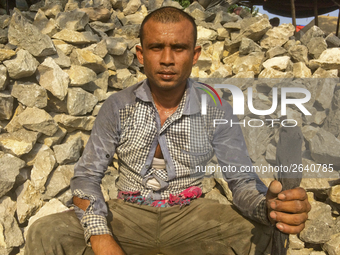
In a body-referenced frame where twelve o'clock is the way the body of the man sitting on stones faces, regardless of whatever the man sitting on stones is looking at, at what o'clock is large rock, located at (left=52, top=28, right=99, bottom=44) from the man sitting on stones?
The large rock is roughly at 5 o'clock from the man sitting on stones.

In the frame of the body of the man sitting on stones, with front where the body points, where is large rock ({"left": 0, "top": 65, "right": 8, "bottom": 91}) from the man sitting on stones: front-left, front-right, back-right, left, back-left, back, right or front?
back-right

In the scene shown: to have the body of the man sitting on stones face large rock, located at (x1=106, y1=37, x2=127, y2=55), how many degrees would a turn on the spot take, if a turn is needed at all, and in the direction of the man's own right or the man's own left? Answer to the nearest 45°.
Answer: approximately 180°

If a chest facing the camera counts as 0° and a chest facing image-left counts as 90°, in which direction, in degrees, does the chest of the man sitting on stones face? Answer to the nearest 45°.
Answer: approximately 0°

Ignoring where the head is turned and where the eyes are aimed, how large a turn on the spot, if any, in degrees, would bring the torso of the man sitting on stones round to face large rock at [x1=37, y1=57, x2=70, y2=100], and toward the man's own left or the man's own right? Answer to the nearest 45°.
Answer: approximately 135° to the man's own right

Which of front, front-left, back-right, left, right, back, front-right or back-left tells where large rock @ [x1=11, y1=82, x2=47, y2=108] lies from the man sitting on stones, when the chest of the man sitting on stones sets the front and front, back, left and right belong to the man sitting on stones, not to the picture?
back-right

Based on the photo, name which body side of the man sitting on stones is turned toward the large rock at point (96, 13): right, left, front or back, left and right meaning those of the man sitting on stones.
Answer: back

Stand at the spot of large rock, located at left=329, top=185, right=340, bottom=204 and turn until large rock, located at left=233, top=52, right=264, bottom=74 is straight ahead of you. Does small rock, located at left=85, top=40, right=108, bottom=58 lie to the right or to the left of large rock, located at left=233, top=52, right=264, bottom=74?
left
